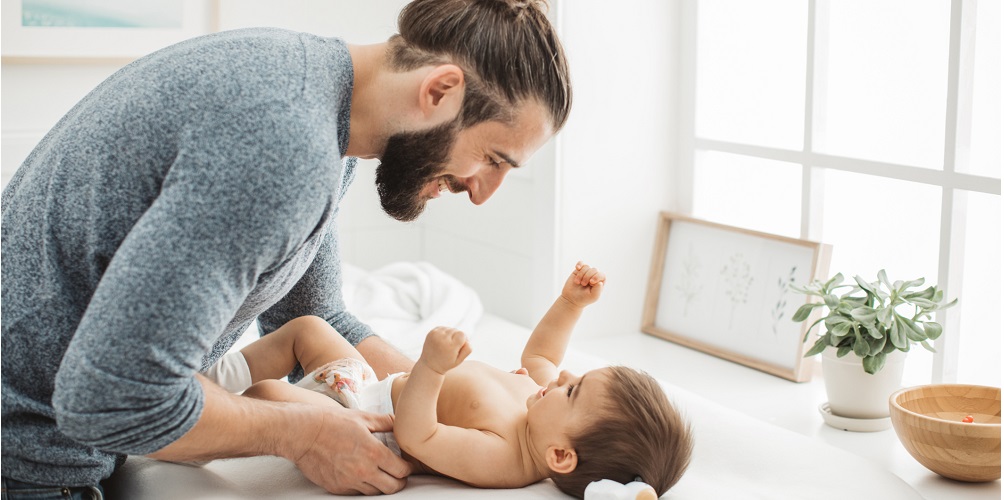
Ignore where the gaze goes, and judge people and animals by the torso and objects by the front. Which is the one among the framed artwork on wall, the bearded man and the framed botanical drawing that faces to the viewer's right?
the bearded man

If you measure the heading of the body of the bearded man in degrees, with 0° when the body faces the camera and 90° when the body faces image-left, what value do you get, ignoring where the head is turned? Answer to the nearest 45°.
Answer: approximately 270°

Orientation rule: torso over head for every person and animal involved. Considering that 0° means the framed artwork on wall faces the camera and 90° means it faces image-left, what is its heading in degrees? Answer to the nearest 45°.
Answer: approximately 0°

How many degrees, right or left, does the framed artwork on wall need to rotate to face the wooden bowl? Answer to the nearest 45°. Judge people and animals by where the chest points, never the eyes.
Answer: approximately 45° to its left

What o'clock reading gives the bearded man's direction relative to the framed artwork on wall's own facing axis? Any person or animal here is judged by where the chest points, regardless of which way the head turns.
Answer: The bearded man is roughly at 12 o'clock from the framed artwork on wall.

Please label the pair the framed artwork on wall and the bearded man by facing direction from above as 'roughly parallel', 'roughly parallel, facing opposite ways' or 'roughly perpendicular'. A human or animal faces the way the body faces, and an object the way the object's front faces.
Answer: roughly perpendicular

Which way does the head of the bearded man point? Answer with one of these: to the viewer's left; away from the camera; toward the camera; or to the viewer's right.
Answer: to the viewer's right
